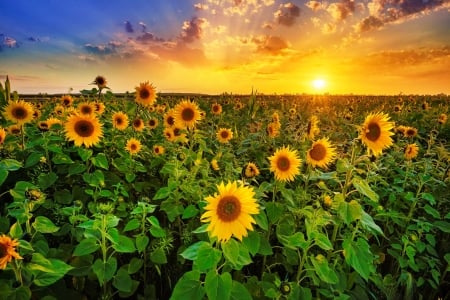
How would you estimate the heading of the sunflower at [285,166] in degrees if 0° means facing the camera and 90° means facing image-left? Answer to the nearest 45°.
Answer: approximately 0°

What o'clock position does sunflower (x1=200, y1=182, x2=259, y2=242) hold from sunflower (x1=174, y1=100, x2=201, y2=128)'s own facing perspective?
sunflower (x1=200, y1=182, x2=259, y2=242) is roughly at 12 o'clock from sunflower (x1=174, y1=100, x2=201, y2=128).

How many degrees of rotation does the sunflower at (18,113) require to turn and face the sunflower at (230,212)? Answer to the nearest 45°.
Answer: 0° — it already faces it

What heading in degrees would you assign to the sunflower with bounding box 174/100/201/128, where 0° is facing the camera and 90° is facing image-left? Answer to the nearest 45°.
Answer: approximately 0°

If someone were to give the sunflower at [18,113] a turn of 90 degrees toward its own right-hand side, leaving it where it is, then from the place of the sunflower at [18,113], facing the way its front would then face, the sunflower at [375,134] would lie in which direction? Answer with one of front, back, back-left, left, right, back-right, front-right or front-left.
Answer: back-left

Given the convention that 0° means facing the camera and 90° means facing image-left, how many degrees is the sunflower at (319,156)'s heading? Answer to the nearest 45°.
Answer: approximately 45°

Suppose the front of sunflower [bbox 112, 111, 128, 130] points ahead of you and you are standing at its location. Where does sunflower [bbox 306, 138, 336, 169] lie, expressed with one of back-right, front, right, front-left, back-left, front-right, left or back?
front-left
